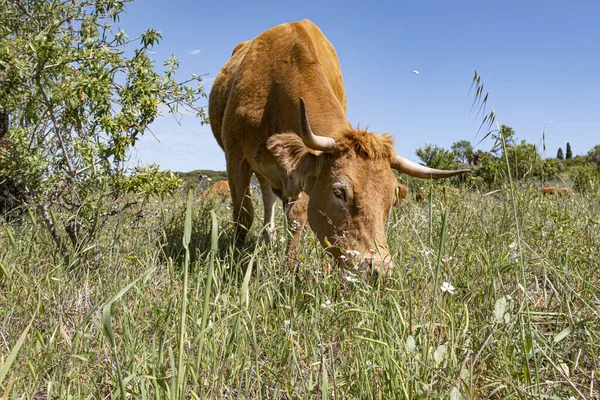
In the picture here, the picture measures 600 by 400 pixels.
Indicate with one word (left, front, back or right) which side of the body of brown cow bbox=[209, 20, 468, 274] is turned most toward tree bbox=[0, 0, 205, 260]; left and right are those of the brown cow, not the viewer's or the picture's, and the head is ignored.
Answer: right

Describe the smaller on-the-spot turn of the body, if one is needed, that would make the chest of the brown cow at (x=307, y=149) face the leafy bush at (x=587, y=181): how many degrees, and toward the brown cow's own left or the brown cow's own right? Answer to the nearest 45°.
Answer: approximately 90° to the brown cow's own left

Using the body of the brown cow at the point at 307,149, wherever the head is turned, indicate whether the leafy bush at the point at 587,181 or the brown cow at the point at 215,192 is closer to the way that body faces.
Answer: the leafy bush

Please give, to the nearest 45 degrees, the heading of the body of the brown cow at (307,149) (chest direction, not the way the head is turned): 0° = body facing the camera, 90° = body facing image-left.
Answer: approximately 315°
